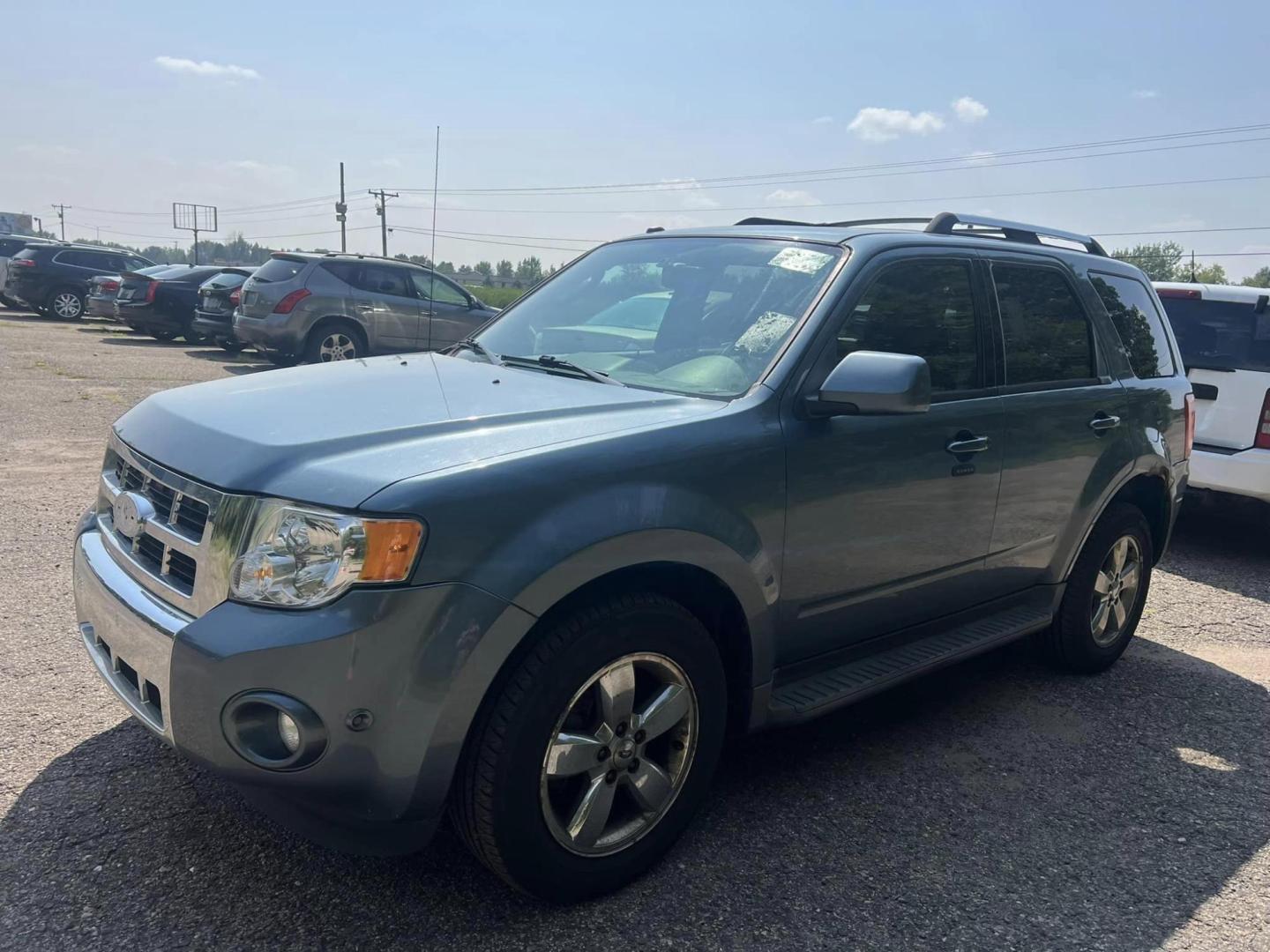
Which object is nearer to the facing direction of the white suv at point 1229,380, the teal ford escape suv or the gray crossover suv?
the gray crossover suv

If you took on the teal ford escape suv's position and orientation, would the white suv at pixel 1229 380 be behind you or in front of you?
behind

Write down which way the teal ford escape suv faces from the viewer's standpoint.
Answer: facing the viewer and to the left of the viewer

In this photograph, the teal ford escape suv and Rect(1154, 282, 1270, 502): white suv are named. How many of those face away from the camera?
1

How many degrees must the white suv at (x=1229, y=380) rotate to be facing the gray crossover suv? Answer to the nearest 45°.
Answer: approximately 90° to its left

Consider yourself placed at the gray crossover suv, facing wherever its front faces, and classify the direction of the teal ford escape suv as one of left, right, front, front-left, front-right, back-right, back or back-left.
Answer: back-right

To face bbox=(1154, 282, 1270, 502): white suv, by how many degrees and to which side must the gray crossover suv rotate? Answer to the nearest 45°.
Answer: approximately 90° to its right

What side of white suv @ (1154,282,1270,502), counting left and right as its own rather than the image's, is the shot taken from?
back

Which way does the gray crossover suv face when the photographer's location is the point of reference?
facing away from the viewer and to the right of the viewer

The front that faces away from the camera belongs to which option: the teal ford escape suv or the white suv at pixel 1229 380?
the white suv

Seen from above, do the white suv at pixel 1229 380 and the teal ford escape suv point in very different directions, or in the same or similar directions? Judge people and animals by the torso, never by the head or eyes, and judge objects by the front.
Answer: very different directions
